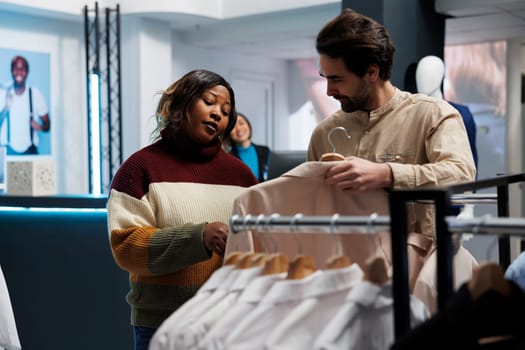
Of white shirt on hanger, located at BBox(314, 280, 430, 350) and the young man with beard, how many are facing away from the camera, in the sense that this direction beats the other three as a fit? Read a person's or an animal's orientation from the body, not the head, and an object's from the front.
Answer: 0

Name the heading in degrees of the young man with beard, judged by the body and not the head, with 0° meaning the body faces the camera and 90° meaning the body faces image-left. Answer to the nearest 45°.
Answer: approximately 45°

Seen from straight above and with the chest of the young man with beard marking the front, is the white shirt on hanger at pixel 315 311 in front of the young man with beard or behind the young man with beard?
in front

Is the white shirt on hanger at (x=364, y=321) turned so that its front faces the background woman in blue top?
no

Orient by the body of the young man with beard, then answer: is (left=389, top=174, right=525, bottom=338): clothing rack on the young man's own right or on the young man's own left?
on the young man's own left

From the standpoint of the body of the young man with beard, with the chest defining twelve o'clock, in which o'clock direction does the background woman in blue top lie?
The background woman in blue top is roughly at 4 o'clock from the young man with beard.

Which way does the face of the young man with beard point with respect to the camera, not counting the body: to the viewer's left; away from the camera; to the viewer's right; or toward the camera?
to the viewer's left

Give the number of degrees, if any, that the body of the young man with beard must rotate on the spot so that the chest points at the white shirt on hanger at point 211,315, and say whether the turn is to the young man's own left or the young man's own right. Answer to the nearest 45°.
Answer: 0° — they already face it
